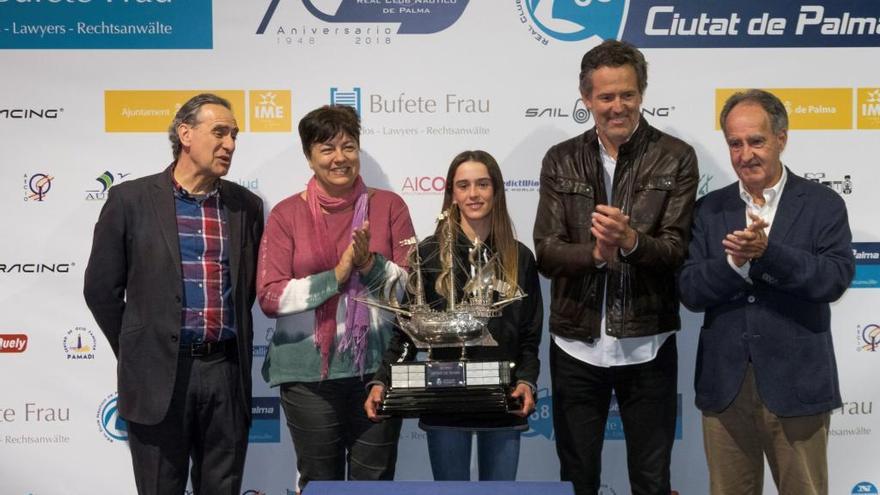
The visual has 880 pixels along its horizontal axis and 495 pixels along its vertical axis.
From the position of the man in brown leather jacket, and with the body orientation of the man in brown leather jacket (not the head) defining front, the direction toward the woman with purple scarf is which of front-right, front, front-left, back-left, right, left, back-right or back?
right

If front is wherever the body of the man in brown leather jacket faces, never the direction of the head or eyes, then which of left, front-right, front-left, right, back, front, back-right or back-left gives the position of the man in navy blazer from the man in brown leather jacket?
left

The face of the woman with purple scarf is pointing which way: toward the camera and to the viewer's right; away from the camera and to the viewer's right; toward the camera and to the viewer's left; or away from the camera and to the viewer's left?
toward the camera and to the viewer's right

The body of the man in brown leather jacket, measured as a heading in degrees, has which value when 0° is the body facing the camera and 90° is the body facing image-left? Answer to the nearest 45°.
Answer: approximately 0°
